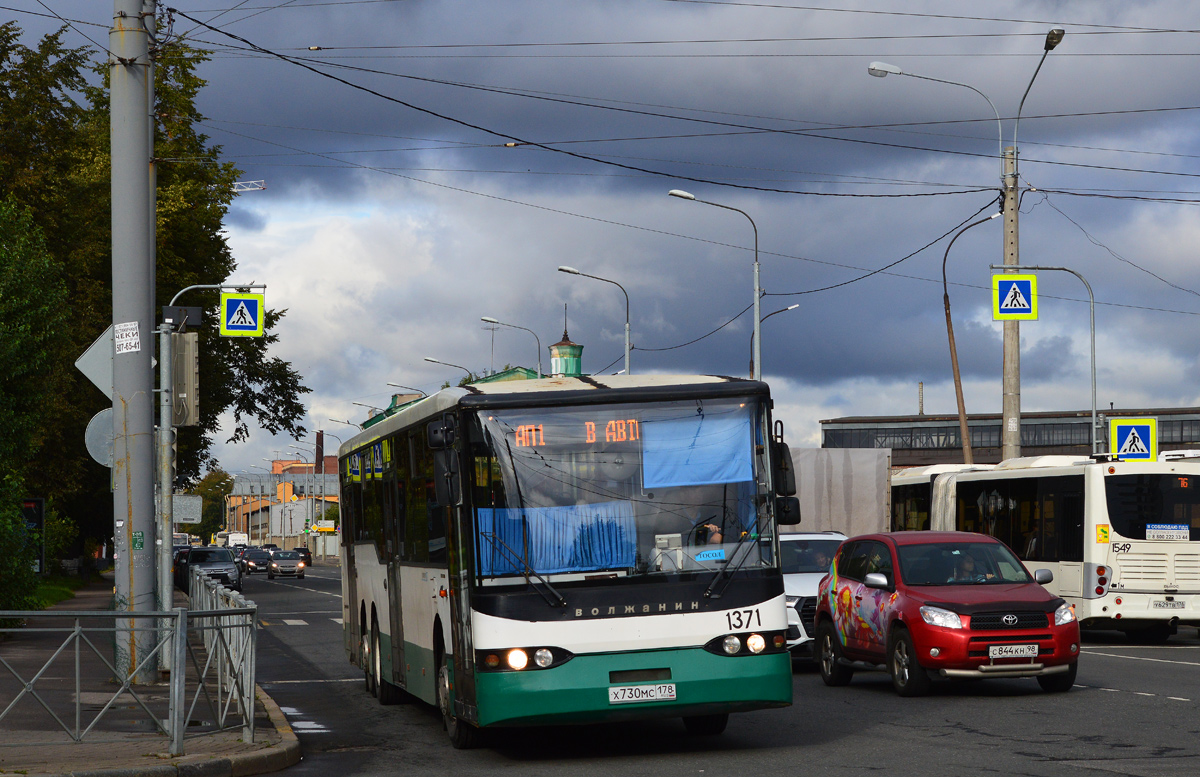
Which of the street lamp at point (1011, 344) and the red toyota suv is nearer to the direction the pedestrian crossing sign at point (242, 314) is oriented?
the red toyota suv

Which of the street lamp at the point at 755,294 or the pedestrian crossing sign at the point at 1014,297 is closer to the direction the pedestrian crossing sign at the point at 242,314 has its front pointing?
the pedestrian crossing sign

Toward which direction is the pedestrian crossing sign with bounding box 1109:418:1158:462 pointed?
toward the camera

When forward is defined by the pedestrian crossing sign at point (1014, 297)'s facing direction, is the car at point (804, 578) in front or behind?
in front

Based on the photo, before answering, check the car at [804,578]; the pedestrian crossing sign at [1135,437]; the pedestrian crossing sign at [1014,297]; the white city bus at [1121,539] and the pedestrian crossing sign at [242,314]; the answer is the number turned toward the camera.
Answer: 4

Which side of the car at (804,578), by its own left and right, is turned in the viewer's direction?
front

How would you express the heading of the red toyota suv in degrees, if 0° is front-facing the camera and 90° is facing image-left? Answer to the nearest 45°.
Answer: approximately 315°

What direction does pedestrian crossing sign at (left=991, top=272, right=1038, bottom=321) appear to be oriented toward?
toward the camera

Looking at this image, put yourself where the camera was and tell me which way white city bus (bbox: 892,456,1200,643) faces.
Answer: facing away from the viewer and to the left of the viewer

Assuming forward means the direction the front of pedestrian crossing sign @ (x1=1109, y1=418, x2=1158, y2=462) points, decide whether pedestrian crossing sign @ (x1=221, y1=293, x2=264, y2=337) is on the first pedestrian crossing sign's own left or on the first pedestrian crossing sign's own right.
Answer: on the first pedestrian crossing sign's own right
